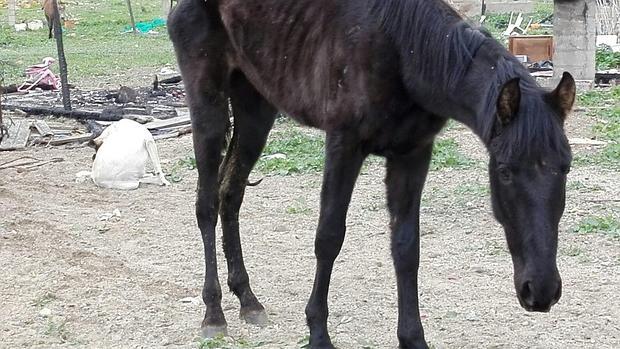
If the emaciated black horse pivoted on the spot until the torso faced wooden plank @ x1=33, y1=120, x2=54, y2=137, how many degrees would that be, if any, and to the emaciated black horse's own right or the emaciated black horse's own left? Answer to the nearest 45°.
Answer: approximately 180°

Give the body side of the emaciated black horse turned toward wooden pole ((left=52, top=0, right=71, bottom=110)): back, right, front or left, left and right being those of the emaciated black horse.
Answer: back

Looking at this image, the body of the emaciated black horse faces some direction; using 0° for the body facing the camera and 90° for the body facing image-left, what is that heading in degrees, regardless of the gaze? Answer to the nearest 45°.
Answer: approximately 315°

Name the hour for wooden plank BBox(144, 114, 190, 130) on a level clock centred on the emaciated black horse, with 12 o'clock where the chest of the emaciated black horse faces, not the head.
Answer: The wooden plank is roughly at 7 o'clock from the emaciated black horse.

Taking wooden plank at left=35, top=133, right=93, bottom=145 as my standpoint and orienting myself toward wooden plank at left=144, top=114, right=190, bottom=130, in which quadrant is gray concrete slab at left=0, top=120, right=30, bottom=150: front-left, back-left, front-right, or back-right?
back-left

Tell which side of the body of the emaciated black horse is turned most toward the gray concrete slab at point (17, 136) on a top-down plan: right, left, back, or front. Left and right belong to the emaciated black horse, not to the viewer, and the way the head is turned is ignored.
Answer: back
